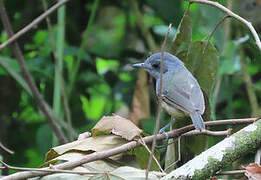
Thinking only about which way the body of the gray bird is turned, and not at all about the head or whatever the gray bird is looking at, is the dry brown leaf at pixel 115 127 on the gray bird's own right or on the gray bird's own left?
on the gray bird's own left

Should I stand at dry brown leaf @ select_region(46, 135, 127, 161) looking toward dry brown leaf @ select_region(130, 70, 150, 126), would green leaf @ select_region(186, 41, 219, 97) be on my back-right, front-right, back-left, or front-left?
front-right

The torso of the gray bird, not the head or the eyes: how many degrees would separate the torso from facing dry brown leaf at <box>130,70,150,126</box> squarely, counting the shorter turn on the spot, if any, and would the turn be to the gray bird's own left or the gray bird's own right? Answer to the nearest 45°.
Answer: approximately 45° to the gray bird's own right

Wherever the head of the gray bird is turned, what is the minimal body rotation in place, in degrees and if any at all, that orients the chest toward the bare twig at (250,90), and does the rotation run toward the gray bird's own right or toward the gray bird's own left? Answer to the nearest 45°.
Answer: approximately 135° to the gray bird's own right

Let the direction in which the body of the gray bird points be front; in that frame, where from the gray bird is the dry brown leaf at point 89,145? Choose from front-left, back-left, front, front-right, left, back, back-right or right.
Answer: front-left

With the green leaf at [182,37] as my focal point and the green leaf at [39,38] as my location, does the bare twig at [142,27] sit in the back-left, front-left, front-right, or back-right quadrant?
front-left

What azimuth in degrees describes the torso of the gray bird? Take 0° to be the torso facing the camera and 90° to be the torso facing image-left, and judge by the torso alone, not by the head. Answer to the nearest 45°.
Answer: approximately 90°

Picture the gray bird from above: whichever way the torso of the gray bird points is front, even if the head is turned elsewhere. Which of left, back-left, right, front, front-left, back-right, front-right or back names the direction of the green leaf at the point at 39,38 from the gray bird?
front-right
